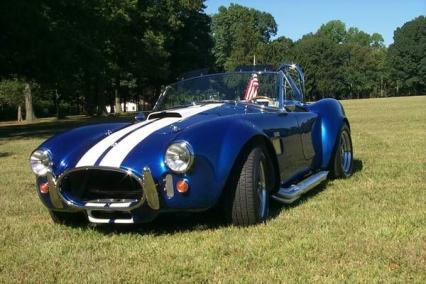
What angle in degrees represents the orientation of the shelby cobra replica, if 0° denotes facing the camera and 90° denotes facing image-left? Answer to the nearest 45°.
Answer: approximately 45°
